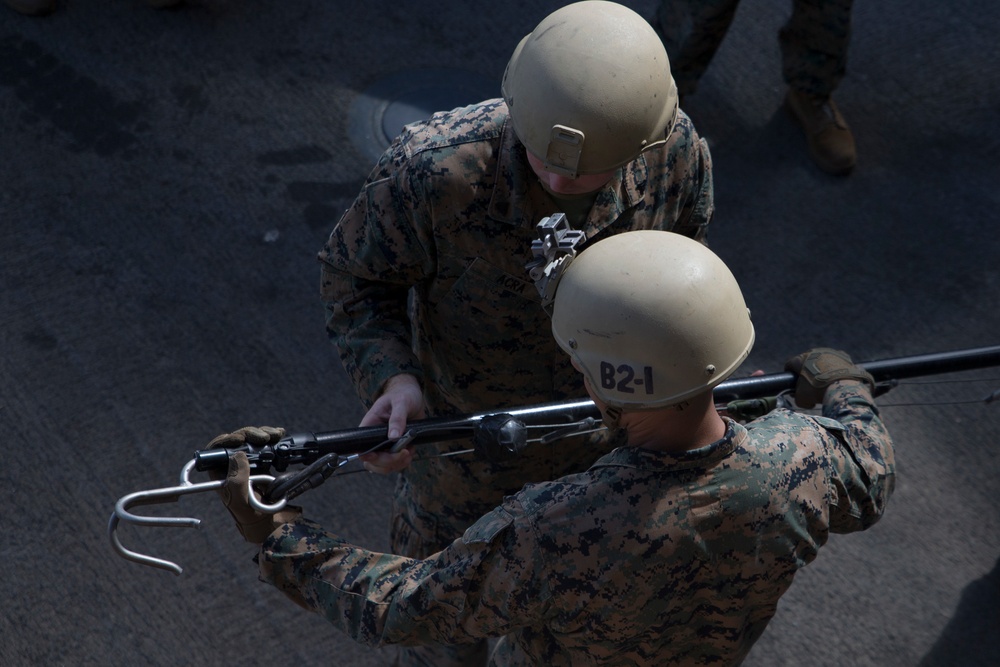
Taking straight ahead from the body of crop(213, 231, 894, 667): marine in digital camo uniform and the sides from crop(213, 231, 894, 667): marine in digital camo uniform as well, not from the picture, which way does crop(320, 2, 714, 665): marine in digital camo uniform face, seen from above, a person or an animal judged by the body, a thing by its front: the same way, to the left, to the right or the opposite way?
the opposite way

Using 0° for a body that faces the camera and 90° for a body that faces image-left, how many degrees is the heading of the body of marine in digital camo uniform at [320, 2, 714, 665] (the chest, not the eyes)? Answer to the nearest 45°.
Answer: approximately 0°

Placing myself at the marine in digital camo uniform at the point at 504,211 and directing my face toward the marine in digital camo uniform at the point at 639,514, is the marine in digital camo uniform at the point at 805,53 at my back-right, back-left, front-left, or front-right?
back-left

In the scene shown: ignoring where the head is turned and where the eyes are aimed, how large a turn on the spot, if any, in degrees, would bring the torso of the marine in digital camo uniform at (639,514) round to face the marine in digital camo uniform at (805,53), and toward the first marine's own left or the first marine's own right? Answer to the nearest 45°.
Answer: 0° — they already face them

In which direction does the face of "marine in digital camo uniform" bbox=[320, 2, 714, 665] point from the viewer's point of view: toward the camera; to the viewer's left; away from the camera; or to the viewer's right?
toward the camera

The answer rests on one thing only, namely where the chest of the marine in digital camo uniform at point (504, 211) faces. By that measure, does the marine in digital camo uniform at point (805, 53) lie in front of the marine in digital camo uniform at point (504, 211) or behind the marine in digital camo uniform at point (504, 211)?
behind

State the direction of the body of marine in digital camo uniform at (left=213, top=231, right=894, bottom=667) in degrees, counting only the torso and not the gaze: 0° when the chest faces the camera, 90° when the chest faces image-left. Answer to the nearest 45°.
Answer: approximately 180°

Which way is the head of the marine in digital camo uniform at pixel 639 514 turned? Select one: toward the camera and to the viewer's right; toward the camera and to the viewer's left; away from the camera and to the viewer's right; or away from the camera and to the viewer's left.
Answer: away from the camera and to the viewer's left

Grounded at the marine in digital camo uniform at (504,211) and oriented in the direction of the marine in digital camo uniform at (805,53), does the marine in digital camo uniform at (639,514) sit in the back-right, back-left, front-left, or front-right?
back-right

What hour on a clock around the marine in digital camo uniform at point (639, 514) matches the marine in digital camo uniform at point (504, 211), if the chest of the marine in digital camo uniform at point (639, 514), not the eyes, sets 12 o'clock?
the marine in digital camo uniform at point (504, 211) is roughly at 11 o'clock from the marine in digital camo uniform at point (639, 514).
